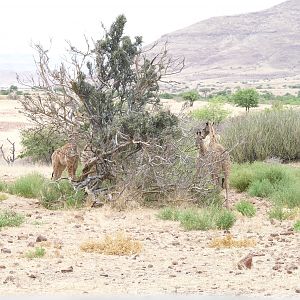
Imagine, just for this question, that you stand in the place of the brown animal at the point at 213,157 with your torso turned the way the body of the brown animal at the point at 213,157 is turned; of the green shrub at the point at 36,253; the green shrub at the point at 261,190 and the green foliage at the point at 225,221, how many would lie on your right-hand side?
1

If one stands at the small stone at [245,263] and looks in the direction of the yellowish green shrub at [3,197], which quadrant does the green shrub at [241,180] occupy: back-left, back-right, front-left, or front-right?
front-right

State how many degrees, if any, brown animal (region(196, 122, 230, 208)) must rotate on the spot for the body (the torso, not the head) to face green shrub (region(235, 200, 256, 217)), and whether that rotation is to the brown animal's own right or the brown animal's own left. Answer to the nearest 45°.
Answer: approximately 135° to the brown animal's own left
